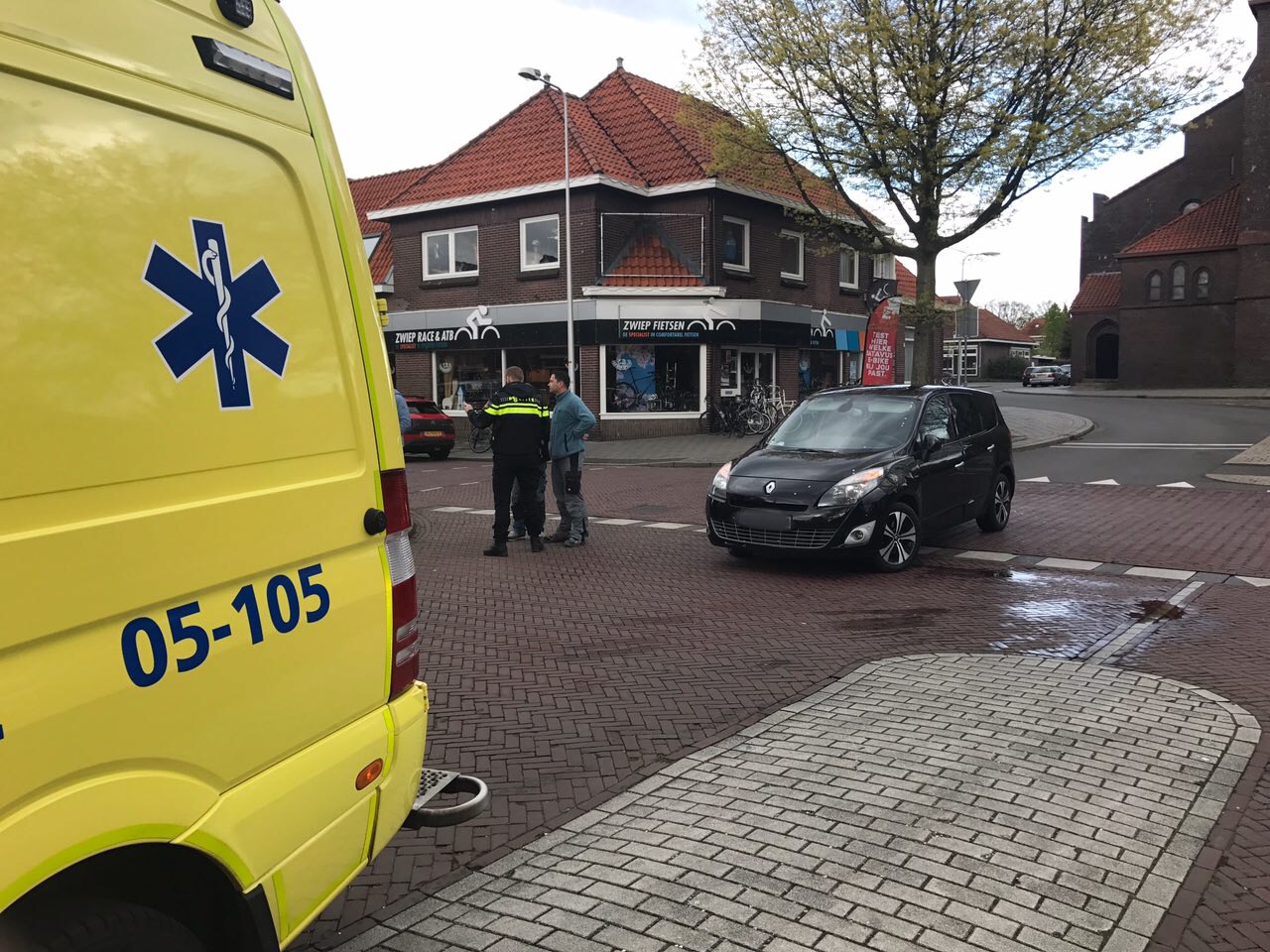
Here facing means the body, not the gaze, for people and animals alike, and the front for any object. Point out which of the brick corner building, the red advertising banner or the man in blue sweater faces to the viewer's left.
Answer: the man in blue sweater

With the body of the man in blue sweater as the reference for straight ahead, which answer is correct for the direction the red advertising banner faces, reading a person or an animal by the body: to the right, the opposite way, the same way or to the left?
to the left

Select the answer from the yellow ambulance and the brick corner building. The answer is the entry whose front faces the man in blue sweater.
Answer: the brick corner building

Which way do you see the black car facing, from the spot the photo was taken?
facing the viewer and to the left of the viewer

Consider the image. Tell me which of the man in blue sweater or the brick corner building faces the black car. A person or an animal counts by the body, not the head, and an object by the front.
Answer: the brick corner building

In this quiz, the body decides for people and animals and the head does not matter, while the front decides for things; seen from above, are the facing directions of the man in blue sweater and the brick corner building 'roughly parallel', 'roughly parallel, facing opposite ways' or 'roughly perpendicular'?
roughly perpendicular

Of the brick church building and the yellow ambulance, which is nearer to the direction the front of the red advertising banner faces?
the yellow ambulance

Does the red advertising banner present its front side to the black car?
yes

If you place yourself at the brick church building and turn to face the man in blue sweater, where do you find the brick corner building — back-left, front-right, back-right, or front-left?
front-right

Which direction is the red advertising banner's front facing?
toward the camera

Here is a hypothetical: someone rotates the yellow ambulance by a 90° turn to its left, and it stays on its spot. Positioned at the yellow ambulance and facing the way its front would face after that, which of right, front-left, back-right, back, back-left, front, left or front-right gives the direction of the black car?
left

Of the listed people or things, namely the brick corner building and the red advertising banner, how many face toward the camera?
2

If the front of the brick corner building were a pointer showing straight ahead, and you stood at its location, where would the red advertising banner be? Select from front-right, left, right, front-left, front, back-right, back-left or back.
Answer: front-left

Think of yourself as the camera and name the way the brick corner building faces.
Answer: facing the viewer

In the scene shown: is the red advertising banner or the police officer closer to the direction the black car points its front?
the police officer

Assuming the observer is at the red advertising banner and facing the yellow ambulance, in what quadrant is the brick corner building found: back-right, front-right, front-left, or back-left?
back-right

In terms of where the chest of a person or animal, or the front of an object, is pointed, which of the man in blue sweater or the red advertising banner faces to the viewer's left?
the man in blue sweater

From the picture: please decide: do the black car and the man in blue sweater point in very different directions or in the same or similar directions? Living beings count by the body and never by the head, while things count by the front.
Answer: same or similar directions

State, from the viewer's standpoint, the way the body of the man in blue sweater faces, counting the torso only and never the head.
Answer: to the viewer's left
